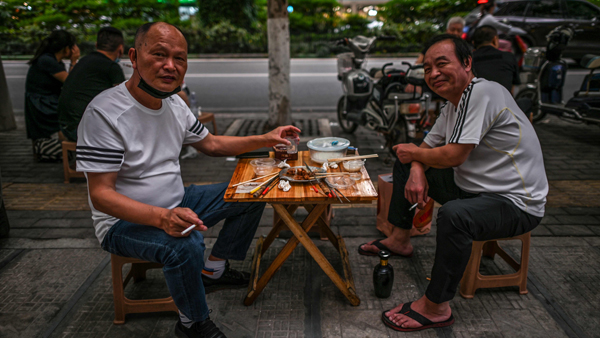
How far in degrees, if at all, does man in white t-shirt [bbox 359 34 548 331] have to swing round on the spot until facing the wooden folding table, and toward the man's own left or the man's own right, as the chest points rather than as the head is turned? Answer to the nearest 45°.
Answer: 0° — they already face it

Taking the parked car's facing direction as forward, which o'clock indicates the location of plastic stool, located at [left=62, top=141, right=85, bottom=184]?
The plastic stool is roughly at 4 o'clock from the parked car.

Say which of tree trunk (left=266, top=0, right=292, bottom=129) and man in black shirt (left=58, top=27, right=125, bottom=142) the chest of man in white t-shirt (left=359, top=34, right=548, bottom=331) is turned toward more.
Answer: the man in black shirt

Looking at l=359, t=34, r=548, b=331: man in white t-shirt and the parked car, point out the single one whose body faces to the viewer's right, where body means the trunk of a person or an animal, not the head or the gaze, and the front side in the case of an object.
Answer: the parked car

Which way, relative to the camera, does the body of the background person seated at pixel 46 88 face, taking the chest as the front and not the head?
to the viewer's right

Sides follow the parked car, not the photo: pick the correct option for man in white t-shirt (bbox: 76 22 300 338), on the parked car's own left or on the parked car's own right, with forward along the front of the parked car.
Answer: on the parked car's own right

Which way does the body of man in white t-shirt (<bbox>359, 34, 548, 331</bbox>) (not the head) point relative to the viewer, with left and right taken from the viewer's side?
facing to the left of the viewer

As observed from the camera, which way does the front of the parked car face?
facing to the right of the viewer

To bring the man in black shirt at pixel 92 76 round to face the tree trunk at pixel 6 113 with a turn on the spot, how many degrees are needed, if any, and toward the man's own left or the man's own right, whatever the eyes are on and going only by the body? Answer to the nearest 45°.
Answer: approximately 45° to the man's own left

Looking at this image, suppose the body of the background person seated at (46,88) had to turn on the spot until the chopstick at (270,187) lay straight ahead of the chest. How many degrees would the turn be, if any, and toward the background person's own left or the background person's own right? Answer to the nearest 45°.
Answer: approximately 90° to the background person's own right

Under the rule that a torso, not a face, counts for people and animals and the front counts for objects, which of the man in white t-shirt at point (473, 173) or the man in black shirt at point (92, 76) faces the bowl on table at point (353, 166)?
the man in white t-shirt

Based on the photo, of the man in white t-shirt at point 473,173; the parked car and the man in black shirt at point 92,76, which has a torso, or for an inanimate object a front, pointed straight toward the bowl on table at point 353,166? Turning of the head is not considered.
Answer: the man in white t-shirt
